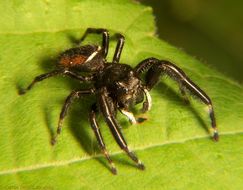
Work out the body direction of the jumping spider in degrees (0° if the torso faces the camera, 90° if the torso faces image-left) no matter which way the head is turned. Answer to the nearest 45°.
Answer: approximately 315°
